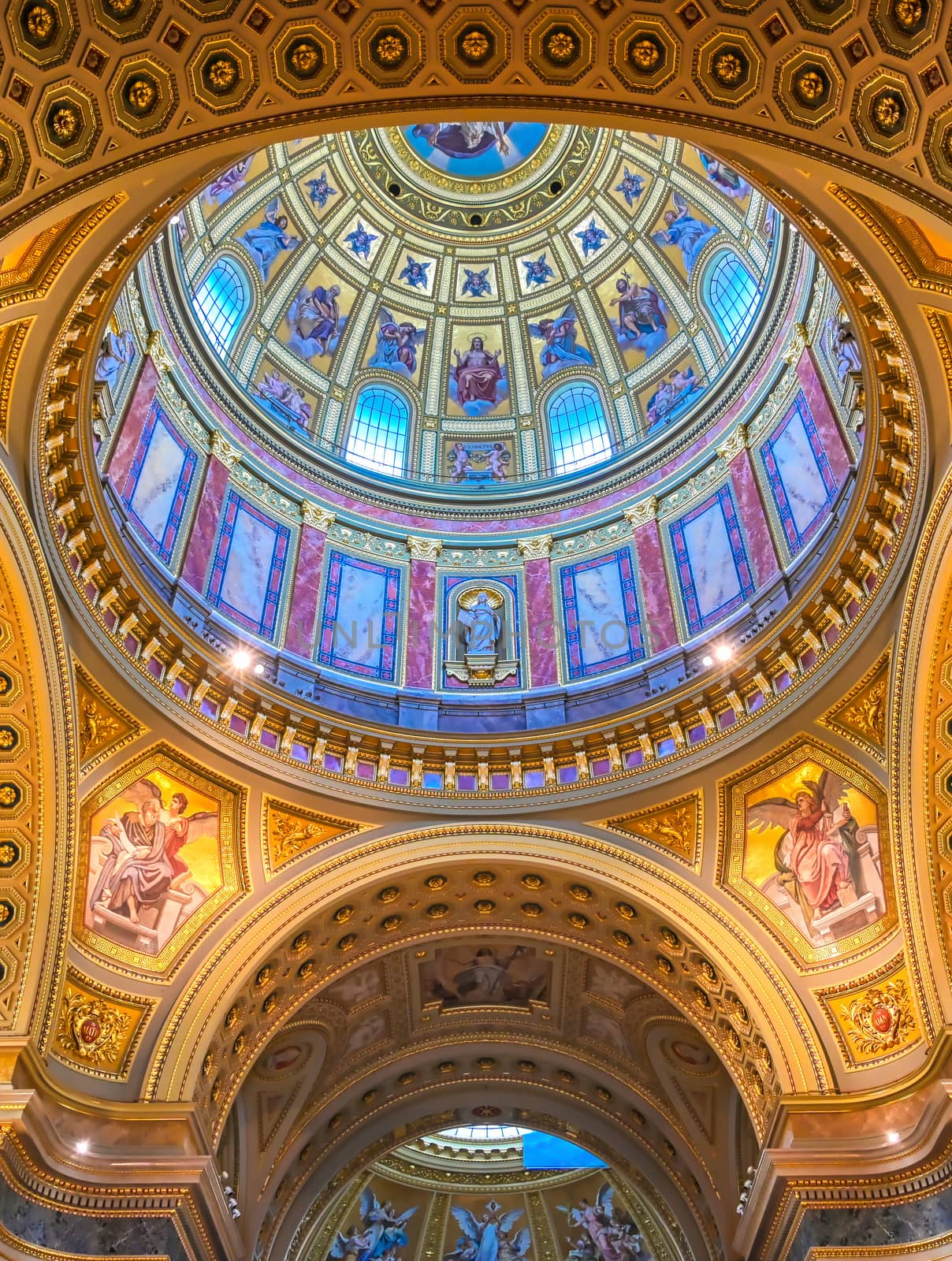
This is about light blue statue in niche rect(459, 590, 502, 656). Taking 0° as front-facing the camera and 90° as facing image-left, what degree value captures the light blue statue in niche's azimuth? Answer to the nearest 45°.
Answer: approximately 0°
